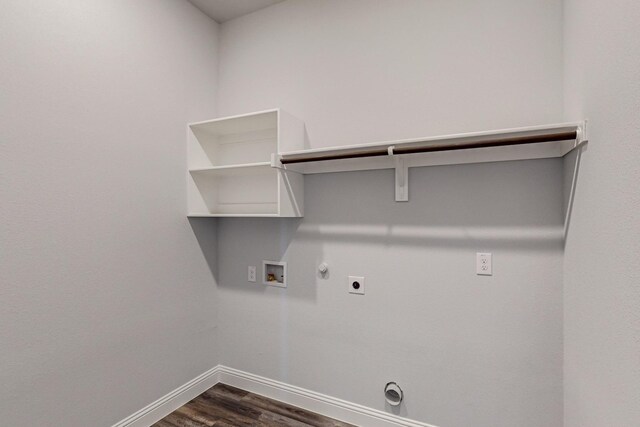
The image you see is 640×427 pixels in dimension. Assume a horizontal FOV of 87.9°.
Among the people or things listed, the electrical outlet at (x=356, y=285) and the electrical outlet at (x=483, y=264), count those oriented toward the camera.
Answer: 2

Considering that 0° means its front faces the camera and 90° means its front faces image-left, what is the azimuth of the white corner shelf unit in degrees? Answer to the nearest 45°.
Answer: approximately 45°

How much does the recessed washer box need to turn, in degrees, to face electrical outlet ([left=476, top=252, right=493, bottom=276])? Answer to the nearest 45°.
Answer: approximately 90° to its left

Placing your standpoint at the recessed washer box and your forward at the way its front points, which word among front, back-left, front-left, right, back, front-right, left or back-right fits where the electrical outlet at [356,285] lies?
left

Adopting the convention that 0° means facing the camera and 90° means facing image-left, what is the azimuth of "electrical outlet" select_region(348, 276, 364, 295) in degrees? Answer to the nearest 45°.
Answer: approximately 0°
